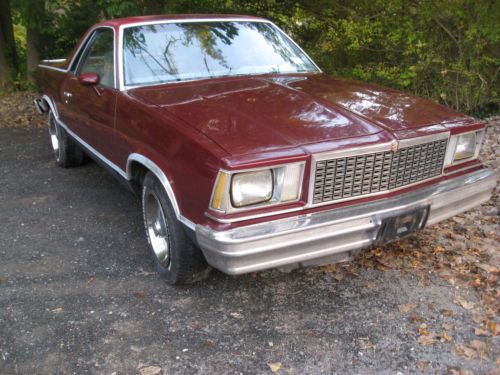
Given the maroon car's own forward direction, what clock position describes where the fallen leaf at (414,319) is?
The fallen leaf is roughly at 11 o'clock from the maroon car.

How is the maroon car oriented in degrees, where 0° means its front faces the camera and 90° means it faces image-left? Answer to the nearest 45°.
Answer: approximately 315°

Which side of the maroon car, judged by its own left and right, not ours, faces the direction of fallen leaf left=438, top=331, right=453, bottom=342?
front

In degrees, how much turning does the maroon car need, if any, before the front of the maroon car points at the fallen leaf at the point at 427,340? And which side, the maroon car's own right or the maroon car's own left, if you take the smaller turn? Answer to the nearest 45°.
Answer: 0° — it already faces it

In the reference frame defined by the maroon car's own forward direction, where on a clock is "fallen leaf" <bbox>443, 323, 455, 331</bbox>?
The fallen leaf is roughly at 11 o'clock from the maroon car.

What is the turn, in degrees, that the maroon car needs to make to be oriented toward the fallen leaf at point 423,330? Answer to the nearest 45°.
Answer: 0° — it already faces it

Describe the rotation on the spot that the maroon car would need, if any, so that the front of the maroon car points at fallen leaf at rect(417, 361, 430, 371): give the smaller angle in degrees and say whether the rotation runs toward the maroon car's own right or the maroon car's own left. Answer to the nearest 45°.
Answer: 0° — it already faces it
